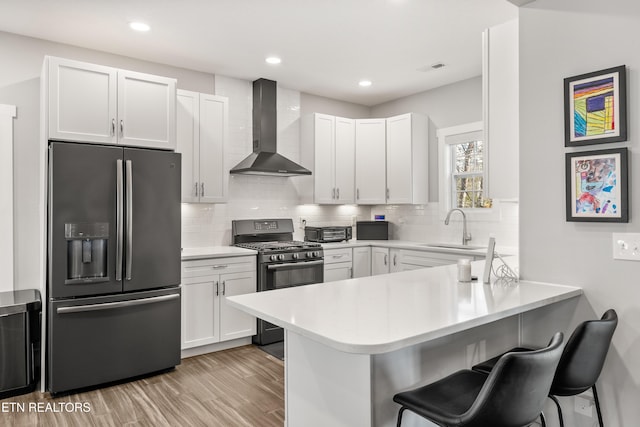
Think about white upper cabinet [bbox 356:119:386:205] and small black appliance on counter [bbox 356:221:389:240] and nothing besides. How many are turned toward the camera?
2

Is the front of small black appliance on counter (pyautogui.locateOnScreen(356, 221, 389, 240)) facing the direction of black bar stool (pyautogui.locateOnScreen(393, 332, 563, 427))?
yes

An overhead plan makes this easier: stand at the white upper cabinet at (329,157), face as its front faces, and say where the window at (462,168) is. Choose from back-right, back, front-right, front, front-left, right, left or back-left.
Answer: front-left

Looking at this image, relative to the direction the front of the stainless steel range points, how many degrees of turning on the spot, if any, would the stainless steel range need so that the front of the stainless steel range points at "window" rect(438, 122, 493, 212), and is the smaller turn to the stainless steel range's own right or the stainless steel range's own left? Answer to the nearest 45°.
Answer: approximately 45° to the stainless steel range's own left

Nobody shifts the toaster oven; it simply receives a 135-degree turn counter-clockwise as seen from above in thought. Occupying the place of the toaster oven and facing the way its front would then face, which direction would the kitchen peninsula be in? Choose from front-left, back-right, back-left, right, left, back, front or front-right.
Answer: back

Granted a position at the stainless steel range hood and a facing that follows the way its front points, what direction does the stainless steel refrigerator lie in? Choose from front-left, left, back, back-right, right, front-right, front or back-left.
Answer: right

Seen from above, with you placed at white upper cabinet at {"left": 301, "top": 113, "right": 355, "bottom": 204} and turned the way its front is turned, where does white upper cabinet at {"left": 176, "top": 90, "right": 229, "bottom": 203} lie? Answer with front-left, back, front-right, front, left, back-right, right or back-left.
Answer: right

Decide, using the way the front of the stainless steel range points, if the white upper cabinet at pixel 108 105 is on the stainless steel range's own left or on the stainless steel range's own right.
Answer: on the stainless steel range's own right

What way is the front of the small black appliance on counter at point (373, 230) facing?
toward the camera

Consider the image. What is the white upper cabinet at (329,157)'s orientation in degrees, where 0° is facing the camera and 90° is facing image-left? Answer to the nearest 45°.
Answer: approximately 315°

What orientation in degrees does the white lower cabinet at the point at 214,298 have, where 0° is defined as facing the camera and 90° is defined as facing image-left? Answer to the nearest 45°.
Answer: approximately 315°

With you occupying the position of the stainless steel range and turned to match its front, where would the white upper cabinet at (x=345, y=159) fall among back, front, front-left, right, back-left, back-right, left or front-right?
left

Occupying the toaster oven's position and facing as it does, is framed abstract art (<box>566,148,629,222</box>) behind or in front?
in front
